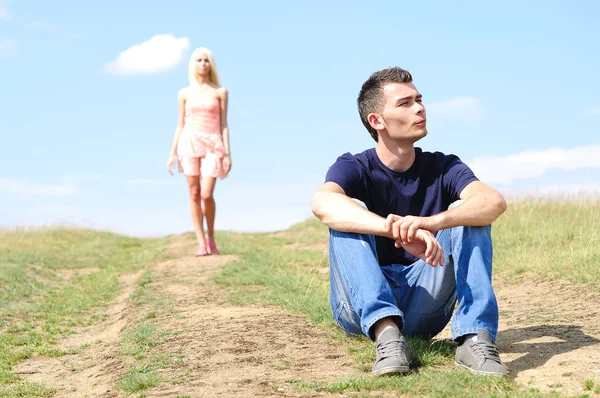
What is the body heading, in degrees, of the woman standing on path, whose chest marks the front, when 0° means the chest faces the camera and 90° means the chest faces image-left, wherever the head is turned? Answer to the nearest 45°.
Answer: approximately 0°
